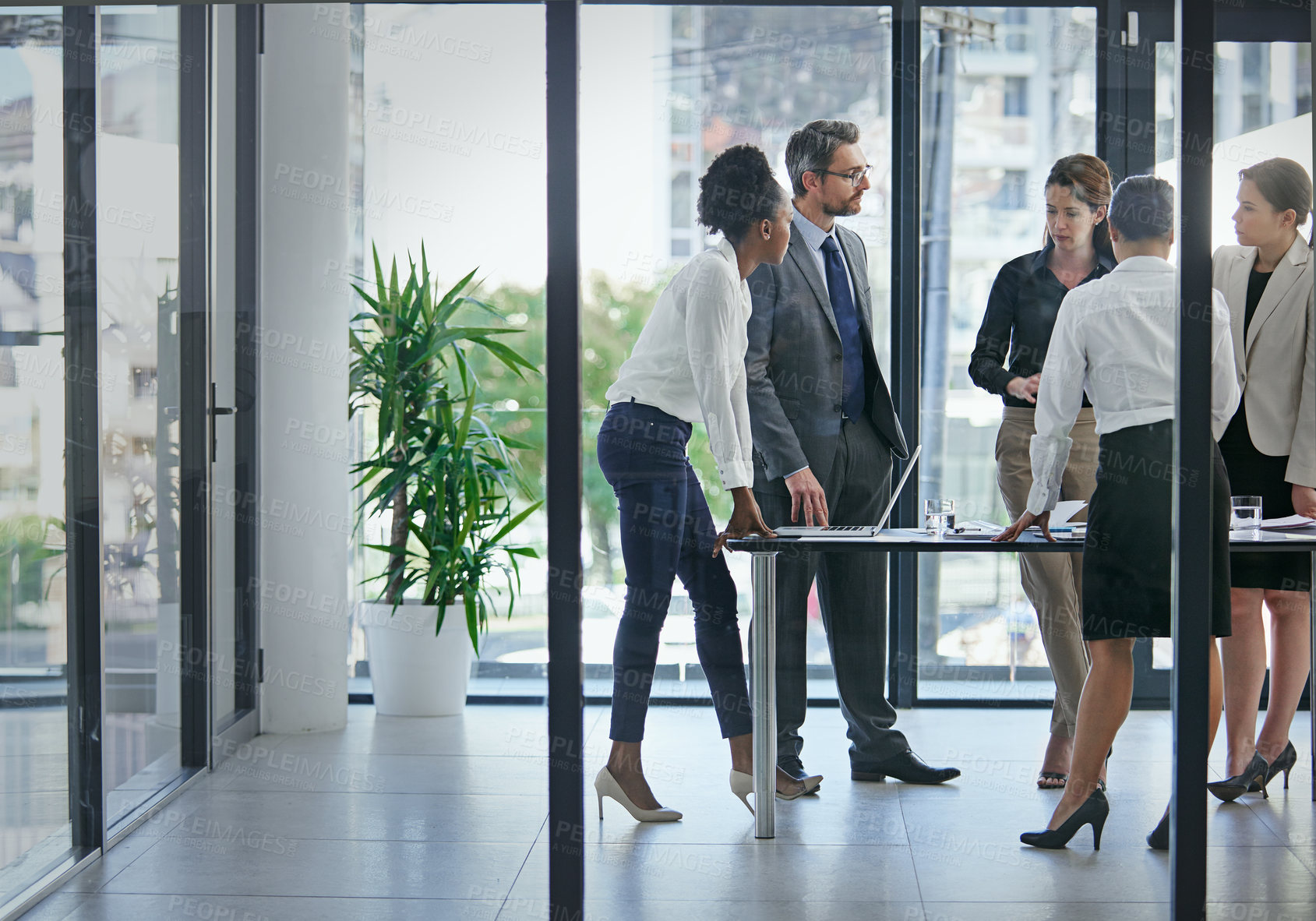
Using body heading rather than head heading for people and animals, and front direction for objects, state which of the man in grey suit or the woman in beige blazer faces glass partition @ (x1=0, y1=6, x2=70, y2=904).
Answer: the woman in beige blazer

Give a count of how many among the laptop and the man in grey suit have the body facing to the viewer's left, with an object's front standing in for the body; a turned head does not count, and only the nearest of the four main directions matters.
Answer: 1

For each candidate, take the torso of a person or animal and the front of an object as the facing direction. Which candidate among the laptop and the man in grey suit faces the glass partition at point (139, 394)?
the laptop

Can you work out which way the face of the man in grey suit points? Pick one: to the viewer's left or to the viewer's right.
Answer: to the viewer's right

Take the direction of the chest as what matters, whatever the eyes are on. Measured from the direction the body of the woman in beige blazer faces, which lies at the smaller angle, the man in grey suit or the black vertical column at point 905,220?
the man in grey suit

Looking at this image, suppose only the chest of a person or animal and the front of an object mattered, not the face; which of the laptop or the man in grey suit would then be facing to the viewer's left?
the laptop

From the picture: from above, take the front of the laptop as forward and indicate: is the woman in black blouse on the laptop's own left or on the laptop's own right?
on the laptop's own right

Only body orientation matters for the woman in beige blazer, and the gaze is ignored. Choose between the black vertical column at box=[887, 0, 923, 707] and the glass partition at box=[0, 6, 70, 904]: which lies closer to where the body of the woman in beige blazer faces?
the glass partition

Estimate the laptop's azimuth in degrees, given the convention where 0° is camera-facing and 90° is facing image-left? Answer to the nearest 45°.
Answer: approximately 90°

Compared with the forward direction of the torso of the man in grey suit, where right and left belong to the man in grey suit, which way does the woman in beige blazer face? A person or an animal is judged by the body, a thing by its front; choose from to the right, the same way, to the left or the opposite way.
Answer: to the right
